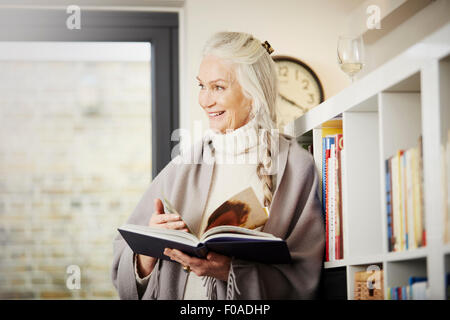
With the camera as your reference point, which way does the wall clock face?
facing the viewer

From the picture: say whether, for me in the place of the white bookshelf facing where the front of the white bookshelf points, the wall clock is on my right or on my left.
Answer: on my right

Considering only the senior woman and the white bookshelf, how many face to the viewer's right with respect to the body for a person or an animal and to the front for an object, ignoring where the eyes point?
0

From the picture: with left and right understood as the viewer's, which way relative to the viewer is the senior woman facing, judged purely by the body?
facing the viewer and to the left of the viewer

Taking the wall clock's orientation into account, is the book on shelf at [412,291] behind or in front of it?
in front
